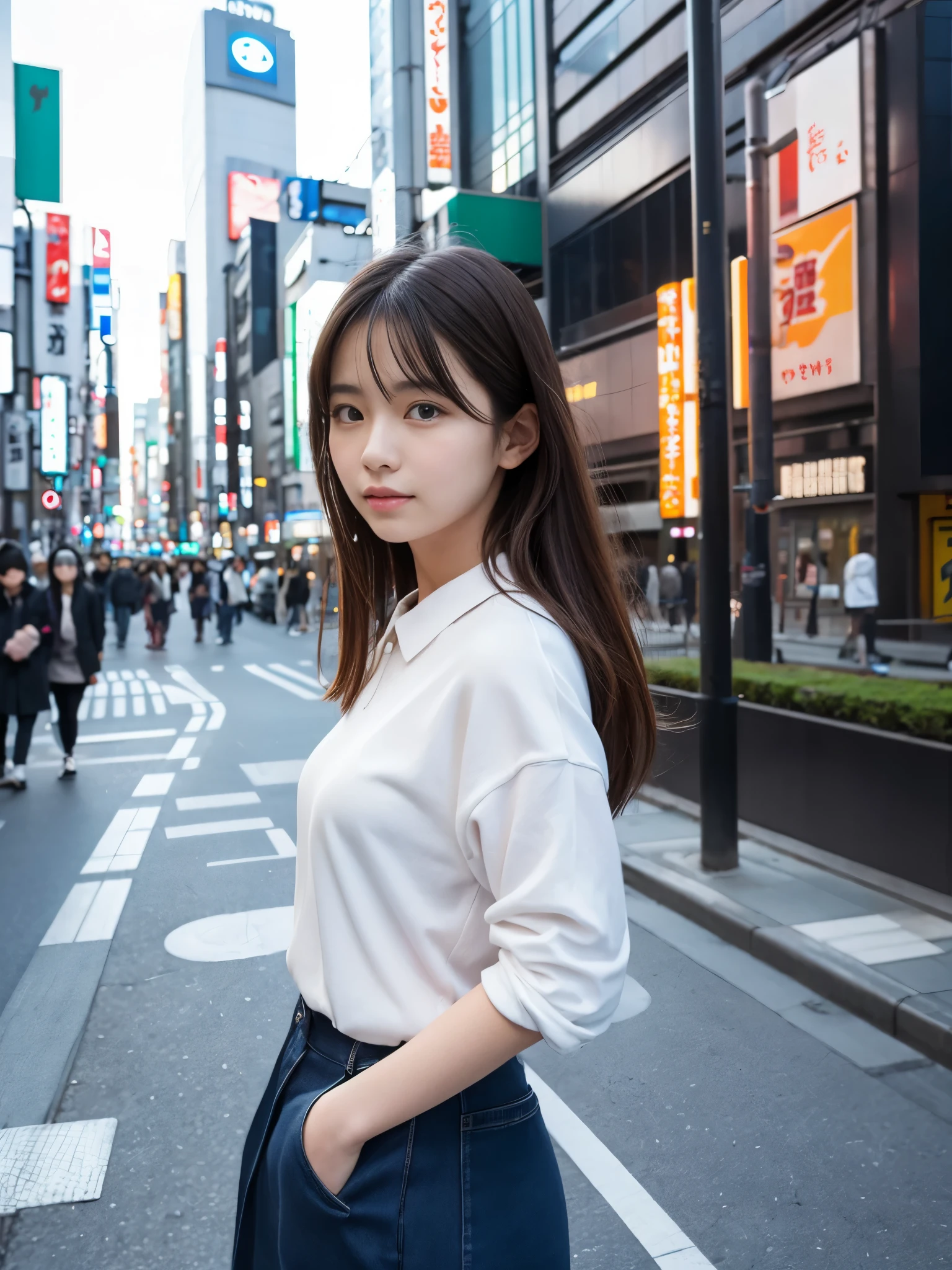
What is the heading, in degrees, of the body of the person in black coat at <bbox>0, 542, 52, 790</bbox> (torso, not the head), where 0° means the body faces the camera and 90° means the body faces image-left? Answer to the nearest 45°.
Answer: approximately 0°

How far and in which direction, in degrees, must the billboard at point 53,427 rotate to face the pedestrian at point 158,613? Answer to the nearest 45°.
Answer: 0° — it already faces them

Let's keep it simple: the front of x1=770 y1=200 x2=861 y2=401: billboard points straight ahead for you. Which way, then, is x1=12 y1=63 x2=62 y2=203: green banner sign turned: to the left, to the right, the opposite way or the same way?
to the left

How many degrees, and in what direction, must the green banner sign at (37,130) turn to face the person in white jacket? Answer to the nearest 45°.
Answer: approximately 45° to its left

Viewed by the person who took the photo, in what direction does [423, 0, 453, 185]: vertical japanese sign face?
facing the viewer

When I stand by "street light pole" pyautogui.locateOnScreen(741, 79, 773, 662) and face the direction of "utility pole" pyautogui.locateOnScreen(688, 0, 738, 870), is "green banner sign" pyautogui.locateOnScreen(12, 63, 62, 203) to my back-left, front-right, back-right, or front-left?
back-right

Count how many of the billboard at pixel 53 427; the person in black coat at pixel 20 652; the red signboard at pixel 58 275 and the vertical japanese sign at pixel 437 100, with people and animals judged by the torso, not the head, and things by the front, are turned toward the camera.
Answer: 4

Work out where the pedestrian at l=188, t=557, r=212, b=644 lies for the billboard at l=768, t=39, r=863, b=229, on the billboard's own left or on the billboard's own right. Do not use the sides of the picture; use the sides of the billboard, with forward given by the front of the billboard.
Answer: on the billboard's own right

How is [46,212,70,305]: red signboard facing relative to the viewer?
toward the camera

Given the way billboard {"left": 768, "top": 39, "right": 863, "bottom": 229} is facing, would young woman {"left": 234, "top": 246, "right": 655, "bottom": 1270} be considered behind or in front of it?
in front

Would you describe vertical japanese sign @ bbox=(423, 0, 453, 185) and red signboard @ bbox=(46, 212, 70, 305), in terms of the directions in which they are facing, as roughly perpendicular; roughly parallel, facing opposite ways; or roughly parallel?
roughly parallel

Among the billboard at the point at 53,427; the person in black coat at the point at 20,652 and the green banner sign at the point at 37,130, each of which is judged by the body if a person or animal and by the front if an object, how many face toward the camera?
3

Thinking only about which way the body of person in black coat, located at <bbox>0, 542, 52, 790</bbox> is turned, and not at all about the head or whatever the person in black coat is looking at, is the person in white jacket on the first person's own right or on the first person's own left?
on the first person's own left

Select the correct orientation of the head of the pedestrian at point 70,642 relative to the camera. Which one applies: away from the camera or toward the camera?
toward the camera

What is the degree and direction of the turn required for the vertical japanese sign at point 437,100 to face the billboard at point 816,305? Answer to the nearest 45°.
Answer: approximately 45° to its left

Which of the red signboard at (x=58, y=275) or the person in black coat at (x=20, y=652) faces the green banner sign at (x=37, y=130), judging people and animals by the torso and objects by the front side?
the red signboard

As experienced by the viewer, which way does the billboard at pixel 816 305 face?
facing the viewer and to the left of the viewer

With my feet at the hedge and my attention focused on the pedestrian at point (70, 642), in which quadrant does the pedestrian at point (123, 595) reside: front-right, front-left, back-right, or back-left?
front-right

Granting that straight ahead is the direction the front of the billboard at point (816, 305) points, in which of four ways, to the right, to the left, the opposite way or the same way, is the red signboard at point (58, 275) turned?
to the left
